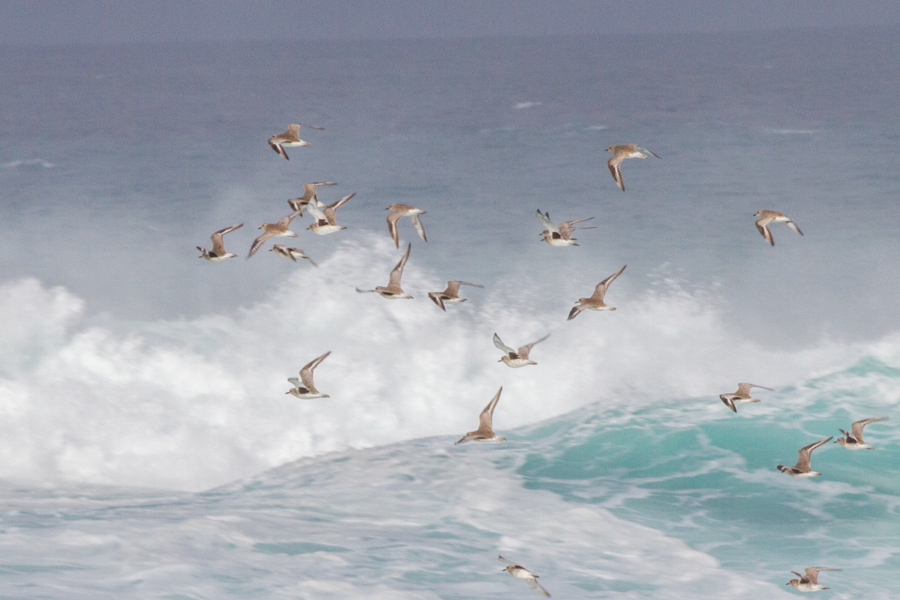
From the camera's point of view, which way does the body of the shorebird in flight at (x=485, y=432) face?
to the viewer's left

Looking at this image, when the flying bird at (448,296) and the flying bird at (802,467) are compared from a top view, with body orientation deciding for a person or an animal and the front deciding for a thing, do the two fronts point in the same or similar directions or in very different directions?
same or similar directions

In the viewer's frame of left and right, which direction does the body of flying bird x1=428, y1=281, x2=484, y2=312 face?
facing to the left of the viewer

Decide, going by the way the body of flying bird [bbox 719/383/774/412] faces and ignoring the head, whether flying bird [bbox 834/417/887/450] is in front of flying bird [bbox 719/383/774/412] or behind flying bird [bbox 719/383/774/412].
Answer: behind

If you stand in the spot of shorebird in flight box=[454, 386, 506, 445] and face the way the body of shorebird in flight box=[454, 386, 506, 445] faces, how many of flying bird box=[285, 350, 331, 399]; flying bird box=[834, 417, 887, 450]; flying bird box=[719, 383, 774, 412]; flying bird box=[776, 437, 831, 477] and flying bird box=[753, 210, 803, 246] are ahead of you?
1

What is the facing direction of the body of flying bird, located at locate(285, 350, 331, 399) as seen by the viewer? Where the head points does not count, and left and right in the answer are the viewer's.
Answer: facing to the left of the viewer

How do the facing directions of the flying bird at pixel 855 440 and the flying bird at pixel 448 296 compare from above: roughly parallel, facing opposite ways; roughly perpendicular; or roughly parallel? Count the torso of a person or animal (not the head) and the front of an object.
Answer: roughly parallel

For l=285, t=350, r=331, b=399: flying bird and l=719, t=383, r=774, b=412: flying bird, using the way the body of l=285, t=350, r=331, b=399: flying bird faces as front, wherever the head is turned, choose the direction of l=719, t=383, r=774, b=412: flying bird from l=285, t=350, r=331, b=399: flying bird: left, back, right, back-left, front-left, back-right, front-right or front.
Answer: back

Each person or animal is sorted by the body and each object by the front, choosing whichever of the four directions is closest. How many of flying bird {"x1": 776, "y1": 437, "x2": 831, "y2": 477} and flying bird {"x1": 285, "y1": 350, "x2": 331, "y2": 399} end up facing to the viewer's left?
2

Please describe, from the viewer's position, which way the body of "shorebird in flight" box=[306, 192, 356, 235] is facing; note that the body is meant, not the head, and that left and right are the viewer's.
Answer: facing to the left of the viewer

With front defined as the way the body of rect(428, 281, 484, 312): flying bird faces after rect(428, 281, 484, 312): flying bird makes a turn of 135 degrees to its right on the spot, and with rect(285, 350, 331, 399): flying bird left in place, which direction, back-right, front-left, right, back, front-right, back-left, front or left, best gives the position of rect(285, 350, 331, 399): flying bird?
back-left

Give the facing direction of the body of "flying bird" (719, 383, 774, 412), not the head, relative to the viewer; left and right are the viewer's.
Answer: facing to the left of the viewer

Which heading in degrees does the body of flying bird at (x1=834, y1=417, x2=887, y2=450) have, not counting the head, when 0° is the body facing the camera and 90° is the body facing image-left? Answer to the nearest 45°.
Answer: approximately 90°

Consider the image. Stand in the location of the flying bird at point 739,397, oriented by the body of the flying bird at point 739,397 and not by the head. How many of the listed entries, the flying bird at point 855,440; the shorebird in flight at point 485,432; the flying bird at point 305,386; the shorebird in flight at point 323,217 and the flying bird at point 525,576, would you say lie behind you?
1

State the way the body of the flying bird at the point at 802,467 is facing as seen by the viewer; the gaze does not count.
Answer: to the viewer's left

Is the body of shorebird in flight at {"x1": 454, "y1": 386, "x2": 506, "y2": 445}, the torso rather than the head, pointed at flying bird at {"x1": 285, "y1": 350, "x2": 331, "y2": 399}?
yes
